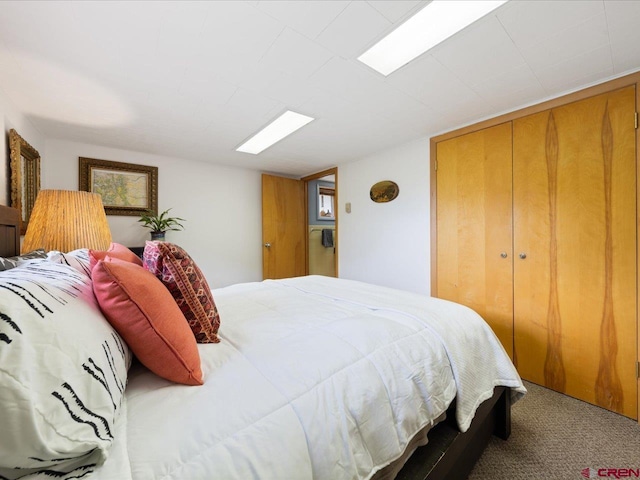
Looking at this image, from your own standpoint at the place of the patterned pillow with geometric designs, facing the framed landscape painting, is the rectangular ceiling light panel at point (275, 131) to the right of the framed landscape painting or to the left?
right

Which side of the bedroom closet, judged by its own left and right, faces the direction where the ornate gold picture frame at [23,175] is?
front

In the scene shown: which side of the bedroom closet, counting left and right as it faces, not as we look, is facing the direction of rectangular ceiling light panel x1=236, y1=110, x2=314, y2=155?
front

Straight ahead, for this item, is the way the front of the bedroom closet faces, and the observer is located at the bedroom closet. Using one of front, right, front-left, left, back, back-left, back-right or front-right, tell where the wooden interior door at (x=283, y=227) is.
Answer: front-right

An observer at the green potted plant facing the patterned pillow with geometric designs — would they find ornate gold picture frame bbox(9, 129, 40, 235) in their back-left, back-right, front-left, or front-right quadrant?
front-right

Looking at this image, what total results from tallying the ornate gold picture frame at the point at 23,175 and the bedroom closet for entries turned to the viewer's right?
1

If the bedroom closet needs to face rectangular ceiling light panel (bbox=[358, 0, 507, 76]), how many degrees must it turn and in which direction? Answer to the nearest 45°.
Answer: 0° — it already faces it

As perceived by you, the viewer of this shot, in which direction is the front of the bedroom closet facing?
facing the viewer and to the left of the viewer

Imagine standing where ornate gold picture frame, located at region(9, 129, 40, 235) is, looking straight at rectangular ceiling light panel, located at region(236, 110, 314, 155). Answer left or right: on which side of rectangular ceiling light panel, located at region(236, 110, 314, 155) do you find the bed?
right

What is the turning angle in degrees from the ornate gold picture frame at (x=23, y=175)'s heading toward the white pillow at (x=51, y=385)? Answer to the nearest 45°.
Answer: approximately 90° to its right

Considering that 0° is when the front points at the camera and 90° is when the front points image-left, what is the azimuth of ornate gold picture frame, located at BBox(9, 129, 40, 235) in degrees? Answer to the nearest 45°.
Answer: approximately 270°

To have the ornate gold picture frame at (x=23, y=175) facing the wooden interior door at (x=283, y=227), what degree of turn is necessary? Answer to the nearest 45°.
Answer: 0° — it already faces it
